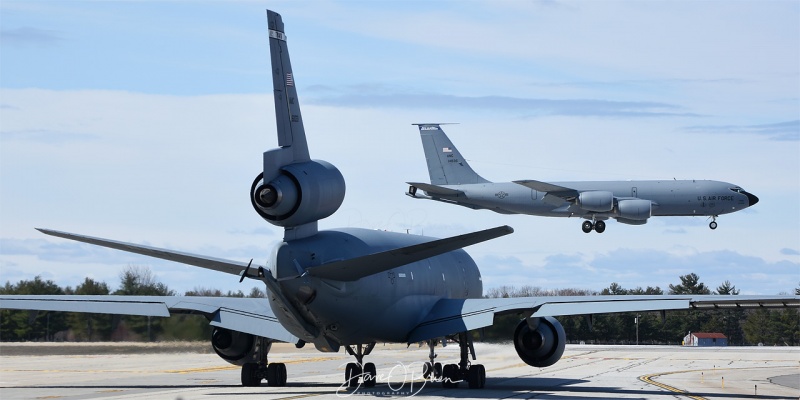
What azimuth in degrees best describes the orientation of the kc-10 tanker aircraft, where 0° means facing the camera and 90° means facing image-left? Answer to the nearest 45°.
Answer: approximately 180°
